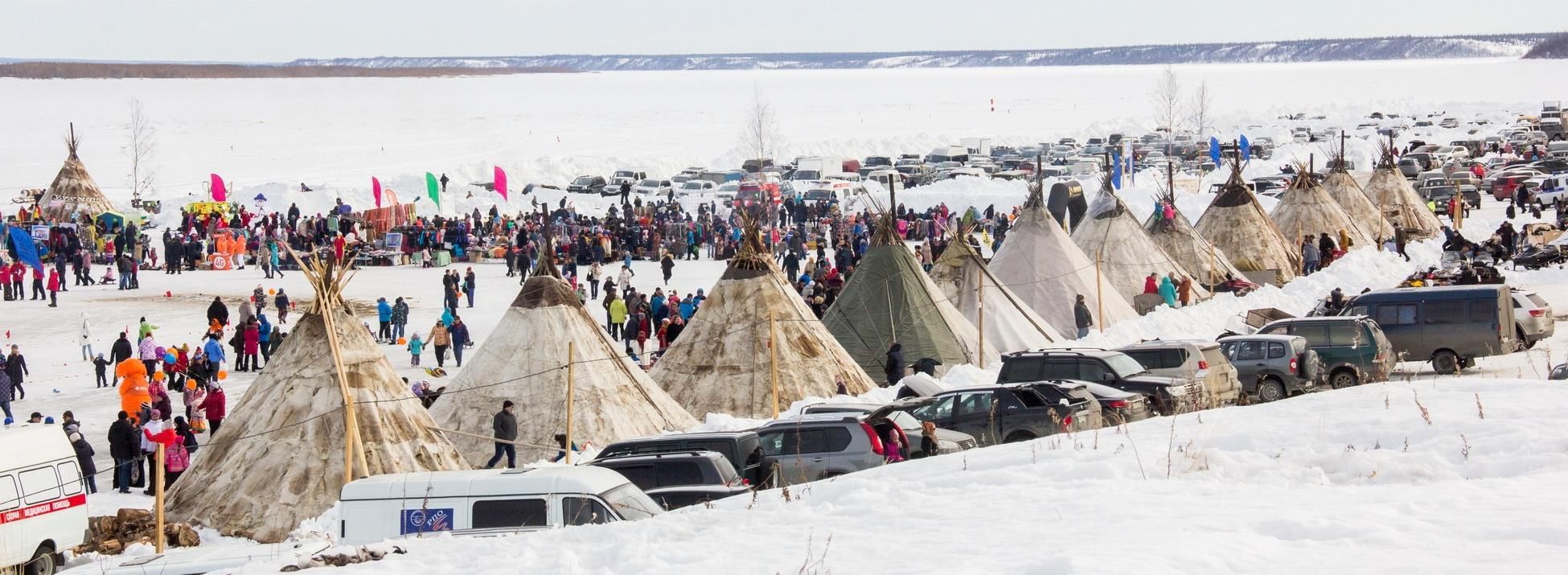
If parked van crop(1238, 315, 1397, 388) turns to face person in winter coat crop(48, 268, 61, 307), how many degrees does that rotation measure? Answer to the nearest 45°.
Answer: approximately 45° to its left

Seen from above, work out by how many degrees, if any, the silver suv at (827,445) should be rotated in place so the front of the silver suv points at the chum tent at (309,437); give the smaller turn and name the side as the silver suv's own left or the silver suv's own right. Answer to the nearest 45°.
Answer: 0° — it already faces it

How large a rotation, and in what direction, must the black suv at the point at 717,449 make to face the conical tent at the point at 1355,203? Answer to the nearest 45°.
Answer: approximately 90° to its right

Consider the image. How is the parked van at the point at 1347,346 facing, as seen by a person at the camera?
facing away from the viewer and to the left of the viewer

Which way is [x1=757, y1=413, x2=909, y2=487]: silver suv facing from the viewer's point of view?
to the viewer's left

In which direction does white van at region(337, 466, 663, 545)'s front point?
to the viewer's right
